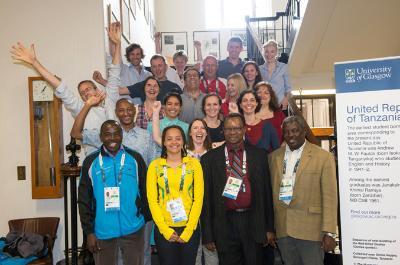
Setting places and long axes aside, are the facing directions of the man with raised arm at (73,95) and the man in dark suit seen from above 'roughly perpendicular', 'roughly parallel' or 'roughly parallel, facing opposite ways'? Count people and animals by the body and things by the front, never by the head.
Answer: roughly parallel

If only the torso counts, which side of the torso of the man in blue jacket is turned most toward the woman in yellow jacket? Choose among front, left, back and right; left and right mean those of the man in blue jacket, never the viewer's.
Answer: left

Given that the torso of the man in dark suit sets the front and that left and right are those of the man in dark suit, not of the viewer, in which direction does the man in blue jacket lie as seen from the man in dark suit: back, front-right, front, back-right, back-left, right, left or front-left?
right

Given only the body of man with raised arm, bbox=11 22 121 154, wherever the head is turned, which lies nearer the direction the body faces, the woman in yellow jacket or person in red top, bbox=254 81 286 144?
the woman in yellow jacket

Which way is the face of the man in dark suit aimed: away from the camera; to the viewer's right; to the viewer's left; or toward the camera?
toward the camera

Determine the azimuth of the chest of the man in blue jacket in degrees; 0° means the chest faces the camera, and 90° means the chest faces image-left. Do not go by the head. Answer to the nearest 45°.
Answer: approximately 0°

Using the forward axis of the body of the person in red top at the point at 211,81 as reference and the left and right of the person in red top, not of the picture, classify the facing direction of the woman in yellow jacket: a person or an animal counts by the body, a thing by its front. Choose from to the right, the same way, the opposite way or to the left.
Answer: the same way

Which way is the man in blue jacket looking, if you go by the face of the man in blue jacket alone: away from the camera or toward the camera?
toward the camera

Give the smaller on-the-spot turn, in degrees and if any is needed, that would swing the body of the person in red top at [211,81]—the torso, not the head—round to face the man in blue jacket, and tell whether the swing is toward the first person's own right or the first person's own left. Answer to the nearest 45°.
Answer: approximately 45° to the first person's own right

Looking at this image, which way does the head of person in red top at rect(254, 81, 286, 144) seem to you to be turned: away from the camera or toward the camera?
toward the camera

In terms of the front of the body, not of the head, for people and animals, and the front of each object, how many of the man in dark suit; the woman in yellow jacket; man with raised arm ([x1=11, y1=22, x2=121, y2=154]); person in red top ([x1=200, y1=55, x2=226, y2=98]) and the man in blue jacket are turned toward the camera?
5

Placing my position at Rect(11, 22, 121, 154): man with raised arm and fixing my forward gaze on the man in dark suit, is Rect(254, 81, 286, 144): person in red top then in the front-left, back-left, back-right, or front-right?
front-left

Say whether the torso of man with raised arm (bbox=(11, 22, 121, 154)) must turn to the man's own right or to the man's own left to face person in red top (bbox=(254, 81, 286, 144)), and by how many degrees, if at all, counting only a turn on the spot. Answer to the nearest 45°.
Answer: approximately 90° to the man's own left

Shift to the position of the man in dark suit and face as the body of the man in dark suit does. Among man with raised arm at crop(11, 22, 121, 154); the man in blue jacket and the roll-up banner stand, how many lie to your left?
1

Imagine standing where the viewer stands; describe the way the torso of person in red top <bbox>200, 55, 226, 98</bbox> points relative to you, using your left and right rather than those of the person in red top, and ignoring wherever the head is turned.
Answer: facing the viewer

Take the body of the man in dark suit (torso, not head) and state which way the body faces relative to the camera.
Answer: toward the camera

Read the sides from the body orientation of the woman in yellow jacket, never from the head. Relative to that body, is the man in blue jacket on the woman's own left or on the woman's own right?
on the woman's own right

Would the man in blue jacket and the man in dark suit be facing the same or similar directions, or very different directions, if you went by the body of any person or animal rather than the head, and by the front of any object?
same or similar directions

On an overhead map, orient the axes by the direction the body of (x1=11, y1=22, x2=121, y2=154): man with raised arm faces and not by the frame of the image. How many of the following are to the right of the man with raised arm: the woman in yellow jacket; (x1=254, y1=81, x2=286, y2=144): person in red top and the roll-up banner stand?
0
